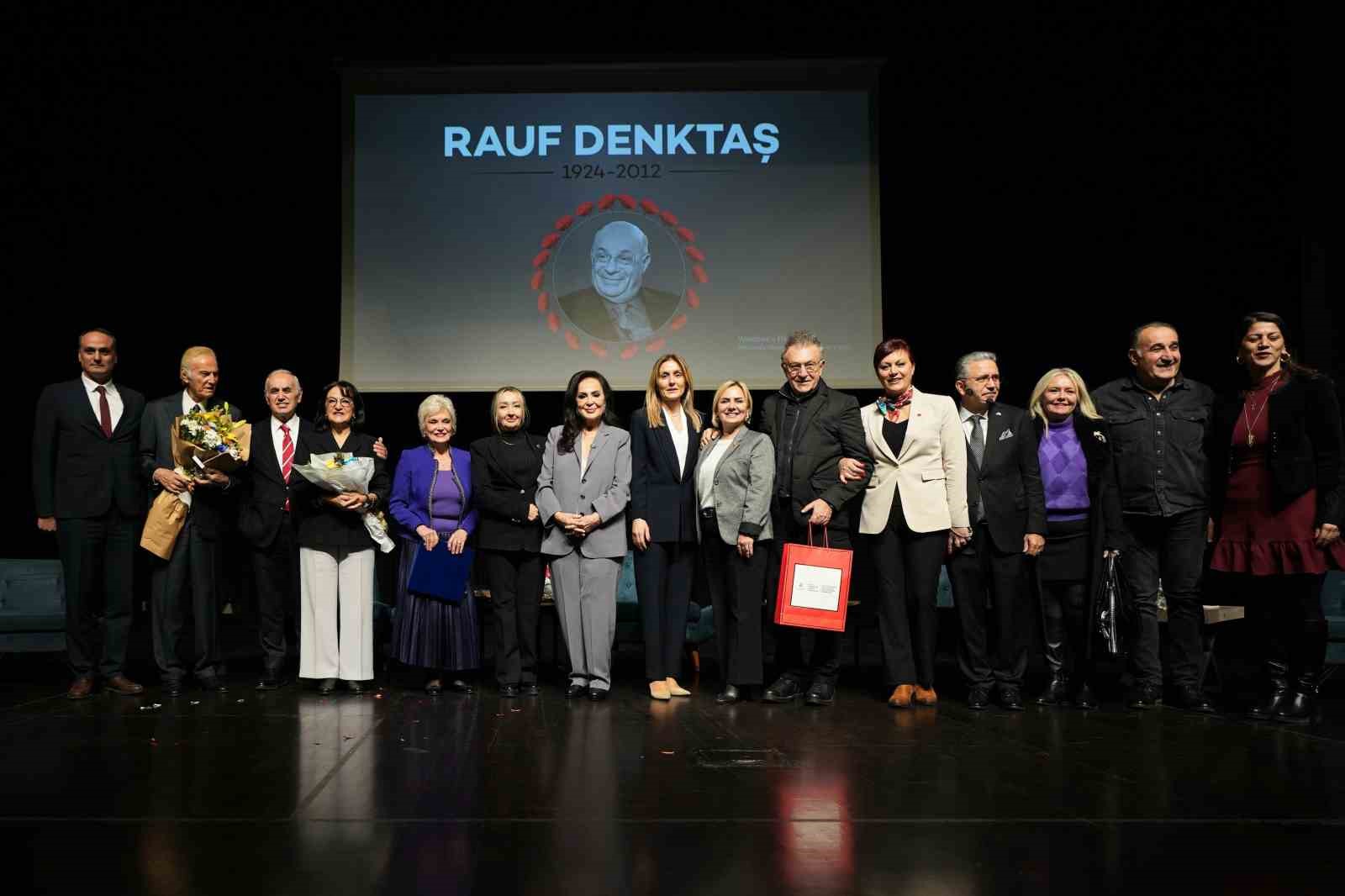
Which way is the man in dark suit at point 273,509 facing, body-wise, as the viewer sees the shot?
toward the camera

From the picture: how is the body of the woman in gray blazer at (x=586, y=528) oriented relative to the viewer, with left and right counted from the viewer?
facing the viewer

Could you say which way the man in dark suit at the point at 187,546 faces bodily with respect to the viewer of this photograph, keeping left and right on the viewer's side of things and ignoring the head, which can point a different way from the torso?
facing the viewer and to the right of the viewer

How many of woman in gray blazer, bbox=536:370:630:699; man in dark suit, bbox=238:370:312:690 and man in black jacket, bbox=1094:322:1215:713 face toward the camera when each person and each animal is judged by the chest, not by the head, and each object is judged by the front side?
3

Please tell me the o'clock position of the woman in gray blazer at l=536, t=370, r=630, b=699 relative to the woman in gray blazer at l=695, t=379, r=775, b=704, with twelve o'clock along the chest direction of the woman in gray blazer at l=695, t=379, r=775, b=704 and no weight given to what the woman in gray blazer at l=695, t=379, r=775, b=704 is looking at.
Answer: the woman in gray blazer at l=536, t=370, r=630, b=699 is roughly at 2 o'clock from the woman in gray blazer at l=695, t=379, r=775, b=704.

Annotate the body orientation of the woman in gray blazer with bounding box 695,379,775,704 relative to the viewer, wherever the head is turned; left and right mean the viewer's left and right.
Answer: facing the viewer and to the left of the viewer

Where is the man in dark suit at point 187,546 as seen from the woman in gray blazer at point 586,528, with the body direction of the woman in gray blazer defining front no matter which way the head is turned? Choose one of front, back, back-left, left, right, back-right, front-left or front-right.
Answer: right

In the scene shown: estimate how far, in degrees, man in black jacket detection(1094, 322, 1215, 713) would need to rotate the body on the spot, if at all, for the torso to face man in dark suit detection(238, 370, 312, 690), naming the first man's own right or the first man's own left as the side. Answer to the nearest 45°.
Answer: approximately 90° to the first man's own right

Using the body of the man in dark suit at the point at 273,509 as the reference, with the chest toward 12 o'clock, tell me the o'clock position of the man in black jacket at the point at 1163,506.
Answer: The man in black jacket is roughly at 10 o'clock from the man in dark suit.

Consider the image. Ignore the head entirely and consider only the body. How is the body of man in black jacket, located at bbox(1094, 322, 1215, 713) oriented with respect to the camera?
toward the camera

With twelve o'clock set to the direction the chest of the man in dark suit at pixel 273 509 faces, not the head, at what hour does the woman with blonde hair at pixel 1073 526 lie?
The woman with blonde hair is roughly at 10 o'clock from the man in dark suit.

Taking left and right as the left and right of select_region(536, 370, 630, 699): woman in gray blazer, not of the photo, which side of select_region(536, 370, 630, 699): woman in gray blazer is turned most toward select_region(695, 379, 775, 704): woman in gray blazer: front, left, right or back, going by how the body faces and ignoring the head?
left
